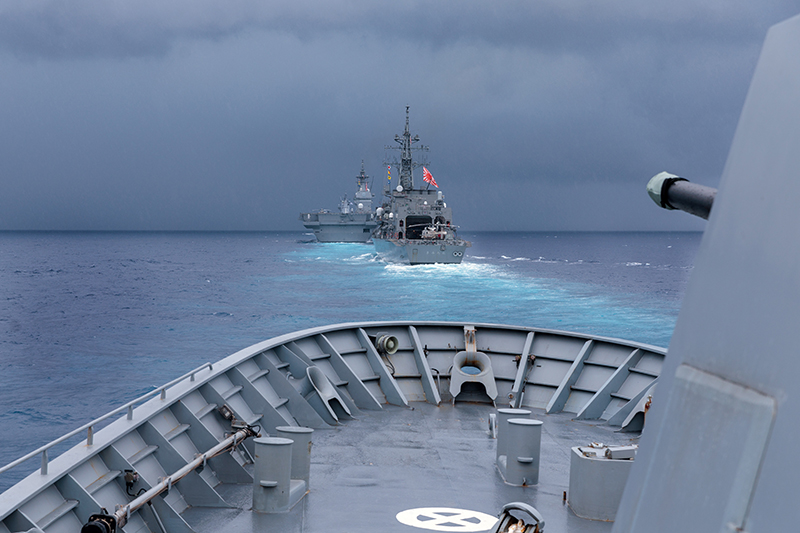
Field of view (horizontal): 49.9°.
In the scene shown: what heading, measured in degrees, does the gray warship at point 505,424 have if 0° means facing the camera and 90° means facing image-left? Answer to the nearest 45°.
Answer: approximately 180°
